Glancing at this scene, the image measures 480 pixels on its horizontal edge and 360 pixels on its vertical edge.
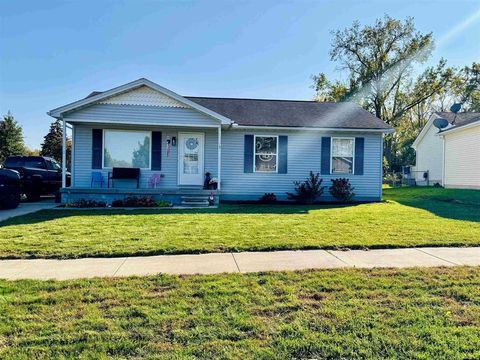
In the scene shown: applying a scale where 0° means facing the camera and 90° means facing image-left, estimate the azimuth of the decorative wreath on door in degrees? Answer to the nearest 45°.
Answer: approximately 0°

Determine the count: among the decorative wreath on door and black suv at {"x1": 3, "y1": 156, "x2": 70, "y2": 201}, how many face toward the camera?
1

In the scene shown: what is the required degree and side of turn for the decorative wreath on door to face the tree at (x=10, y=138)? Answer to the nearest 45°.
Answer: approximately 135° to its right

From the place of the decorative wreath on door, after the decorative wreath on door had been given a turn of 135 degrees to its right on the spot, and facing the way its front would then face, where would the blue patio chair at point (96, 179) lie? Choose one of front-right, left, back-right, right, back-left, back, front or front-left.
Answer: front-left

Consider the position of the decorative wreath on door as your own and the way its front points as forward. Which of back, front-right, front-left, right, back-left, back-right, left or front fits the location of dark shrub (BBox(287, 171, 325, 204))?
left

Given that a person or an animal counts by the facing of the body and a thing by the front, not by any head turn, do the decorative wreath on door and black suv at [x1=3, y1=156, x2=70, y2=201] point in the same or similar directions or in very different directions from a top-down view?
very different directions
